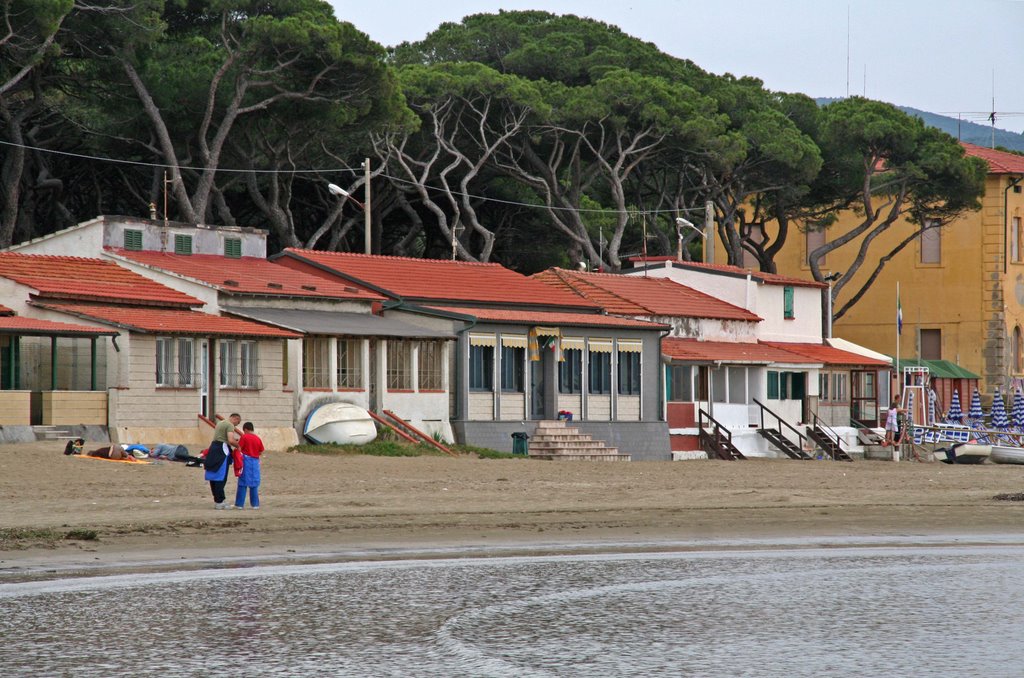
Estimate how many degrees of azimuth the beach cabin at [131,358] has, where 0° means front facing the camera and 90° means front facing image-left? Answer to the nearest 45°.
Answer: approximately 315°

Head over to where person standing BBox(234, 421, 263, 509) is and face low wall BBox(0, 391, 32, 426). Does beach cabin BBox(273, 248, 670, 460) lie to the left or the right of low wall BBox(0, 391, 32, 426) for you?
right

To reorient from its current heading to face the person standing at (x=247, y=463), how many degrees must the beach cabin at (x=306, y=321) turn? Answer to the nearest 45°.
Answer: approximately 45° to its right

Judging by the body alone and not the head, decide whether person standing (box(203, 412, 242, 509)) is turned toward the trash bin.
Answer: no

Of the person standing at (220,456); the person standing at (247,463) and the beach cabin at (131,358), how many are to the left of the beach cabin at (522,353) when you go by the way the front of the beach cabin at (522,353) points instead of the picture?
0

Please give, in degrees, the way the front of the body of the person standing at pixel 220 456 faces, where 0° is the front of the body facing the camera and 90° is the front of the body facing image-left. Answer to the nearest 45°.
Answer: approximately 270°

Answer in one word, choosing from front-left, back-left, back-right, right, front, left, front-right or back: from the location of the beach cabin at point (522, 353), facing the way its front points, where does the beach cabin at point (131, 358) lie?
right

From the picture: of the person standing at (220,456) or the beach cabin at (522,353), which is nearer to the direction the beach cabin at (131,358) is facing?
the person standing

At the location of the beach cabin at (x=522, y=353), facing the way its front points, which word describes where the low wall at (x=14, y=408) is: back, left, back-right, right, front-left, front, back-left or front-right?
right

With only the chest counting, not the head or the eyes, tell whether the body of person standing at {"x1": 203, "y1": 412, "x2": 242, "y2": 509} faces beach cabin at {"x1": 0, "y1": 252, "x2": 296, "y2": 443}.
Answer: no

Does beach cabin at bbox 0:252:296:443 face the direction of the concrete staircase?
no

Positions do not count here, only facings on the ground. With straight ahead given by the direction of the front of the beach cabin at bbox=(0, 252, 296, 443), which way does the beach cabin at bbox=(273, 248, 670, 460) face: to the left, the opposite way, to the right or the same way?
the same way

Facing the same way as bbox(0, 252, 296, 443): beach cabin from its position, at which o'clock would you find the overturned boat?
The overturned boat is roughly at 10 o'clock from the beach cabin.
